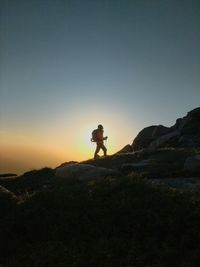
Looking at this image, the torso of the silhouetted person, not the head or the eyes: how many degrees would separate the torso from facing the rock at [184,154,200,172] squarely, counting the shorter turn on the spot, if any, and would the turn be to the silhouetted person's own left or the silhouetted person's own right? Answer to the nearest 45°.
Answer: approximately 45° to the silhouetted person's own right

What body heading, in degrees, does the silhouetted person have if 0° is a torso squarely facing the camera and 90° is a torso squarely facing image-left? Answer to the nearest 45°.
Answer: approximately 270°

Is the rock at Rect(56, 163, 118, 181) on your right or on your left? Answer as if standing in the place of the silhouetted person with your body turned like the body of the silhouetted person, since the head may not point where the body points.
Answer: on your right
